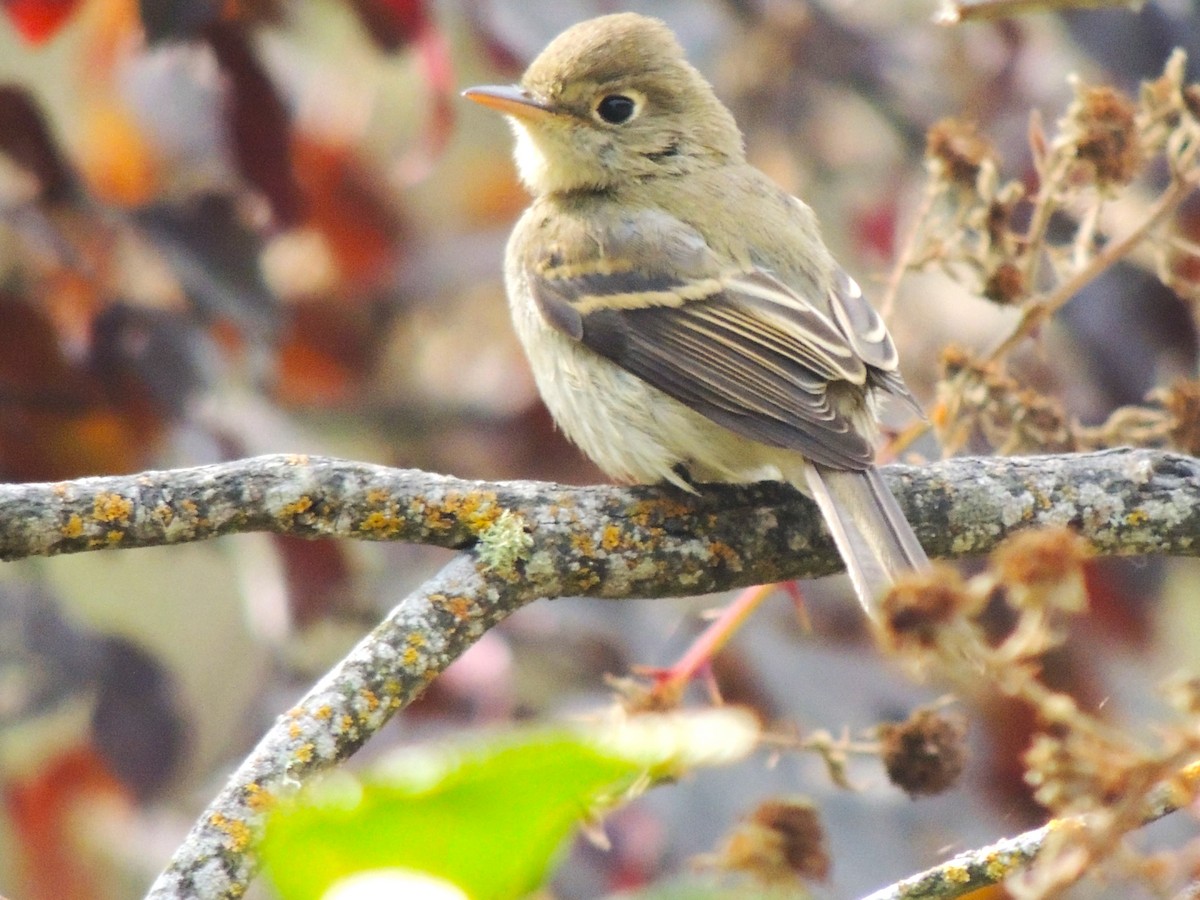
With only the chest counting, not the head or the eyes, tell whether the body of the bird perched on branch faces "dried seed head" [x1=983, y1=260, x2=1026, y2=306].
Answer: no

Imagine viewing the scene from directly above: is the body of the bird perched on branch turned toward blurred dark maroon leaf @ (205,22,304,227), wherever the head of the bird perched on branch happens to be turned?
no

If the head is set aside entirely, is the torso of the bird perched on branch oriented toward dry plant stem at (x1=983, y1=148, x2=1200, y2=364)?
no

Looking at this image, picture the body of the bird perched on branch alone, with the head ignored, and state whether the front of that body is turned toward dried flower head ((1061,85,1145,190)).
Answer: no

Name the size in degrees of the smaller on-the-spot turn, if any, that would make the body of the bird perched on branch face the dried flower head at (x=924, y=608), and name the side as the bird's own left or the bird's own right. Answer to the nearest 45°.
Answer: approximately 135° to the bird's own left

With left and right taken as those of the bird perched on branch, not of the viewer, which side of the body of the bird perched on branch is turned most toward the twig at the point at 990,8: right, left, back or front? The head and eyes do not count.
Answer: back
